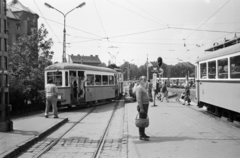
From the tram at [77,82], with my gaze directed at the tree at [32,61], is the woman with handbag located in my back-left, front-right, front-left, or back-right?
back-left

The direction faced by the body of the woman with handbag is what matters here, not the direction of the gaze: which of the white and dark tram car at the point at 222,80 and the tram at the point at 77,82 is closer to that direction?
the white and dark tram car

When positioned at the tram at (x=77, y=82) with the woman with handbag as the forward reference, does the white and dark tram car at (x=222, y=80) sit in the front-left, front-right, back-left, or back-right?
front-left

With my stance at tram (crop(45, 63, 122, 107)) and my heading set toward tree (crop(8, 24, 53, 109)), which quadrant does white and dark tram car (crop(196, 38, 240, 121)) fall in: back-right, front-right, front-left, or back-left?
back-left
